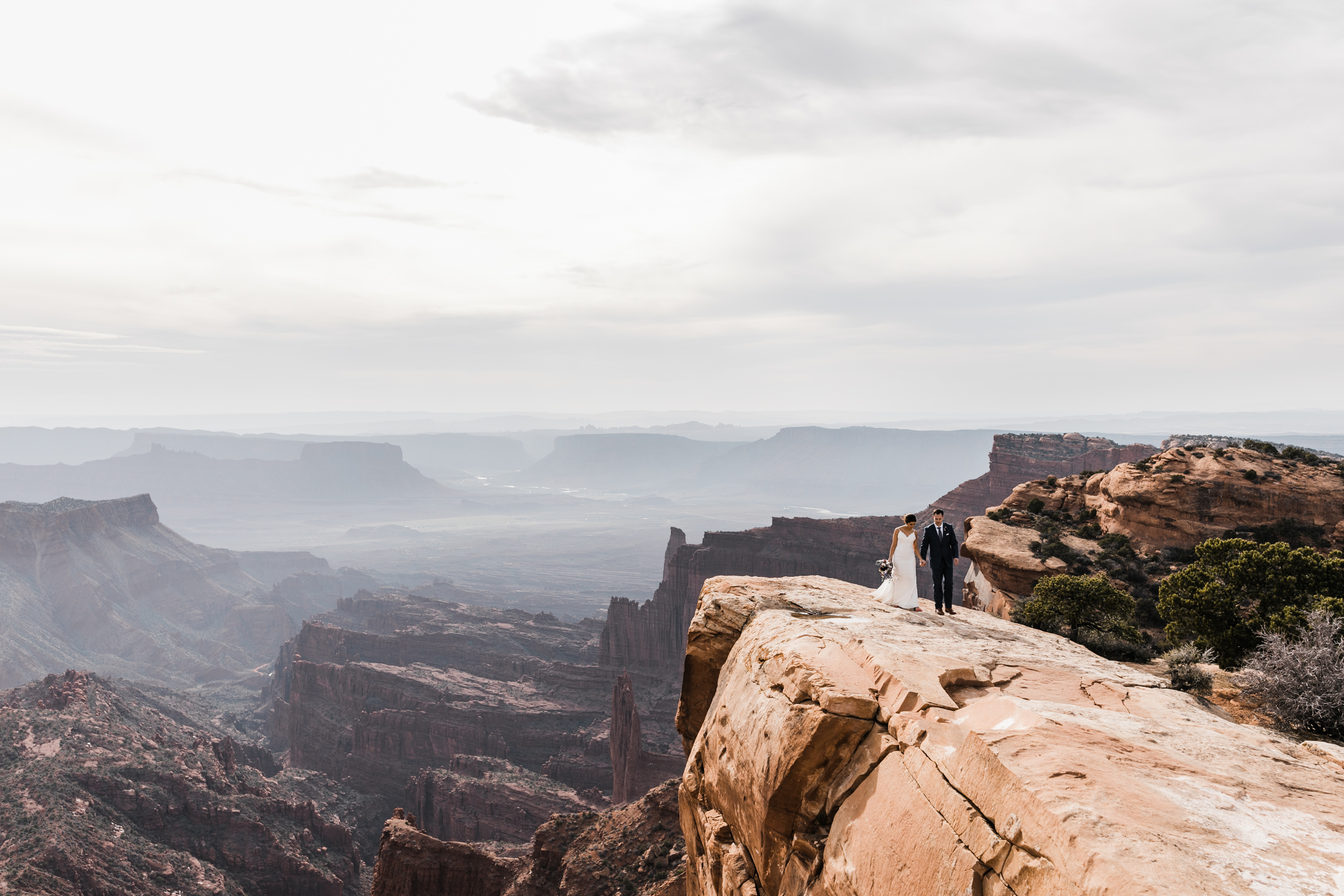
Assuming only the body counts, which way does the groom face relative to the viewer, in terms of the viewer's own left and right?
facing the viewer

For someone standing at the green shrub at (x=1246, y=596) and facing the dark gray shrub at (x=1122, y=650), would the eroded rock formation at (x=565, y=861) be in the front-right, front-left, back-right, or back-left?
front-right

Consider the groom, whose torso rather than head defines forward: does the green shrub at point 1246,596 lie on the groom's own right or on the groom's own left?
on the groom's own left

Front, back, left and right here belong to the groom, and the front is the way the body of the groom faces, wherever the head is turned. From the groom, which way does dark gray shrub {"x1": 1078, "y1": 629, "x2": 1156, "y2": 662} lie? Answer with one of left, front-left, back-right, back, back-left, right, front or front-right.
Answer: back-left

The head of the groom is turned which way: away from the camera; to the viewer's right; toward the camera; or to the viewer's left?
toward the camera
